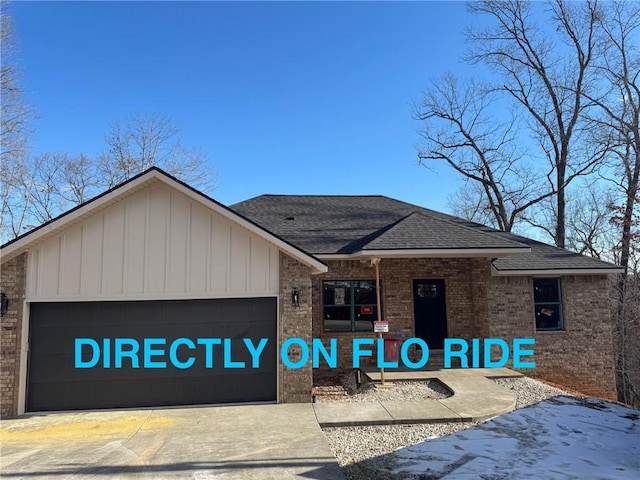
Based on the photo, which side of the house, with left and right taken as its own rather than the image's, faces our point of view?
front
